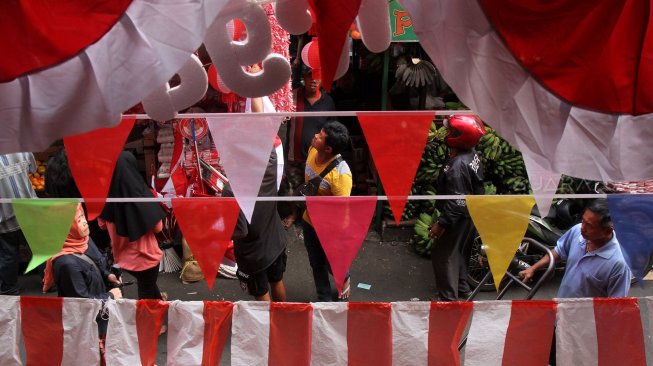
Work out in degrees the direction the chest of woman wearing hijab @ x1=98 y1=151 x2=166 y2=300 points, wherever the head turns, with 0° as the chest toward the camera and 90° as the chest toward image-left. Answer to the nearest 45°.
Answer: approximately 180°

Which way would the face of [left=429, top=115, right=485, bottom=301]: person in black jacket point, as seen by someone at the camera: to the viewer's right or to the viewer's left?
to the viewer's left

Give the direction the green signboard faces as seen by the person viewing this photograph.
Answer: facing the viewer

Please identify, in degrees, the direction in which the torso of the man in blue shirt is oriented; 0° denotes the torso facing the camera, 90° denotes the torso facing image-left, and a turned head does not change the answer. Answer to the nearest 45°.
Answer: approximately 45°

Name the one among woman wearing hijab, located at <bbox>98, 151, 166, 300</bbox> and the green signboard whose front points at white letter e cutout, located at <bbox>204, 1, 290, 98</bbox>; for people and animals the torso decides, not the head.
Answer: the green signboard

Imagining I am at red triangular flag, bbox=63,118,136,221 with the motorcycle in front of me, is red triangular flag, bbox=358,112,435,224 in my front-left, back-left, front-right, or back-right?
front-right

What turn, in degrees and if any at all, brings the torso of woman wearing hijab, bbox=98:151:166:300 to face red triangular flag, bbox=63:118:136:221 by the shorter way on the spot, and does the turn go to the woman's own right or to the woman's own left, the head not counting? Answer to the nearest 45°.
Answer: approximately 180°

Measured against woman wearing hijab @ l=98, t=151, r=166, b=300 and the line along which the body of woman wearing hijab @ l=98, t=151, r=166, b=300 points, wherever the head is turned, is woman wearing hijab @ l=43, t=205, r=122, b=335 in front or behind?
behind

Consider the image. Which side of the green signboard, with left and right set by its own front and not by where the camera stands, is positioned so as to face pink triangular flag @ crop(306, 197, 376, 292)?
front
